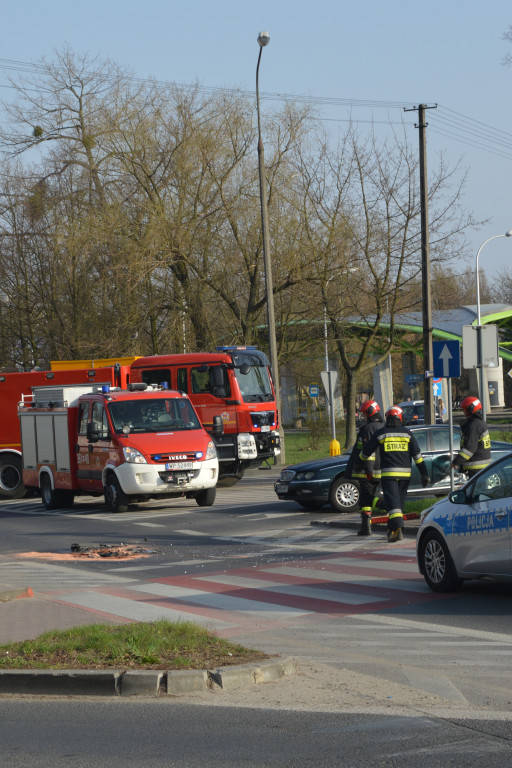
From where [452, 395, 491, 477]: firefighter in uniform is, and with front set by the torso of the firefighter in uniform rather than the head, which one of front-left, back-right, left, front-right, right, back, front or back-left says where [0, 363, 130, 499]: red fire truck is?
front-right

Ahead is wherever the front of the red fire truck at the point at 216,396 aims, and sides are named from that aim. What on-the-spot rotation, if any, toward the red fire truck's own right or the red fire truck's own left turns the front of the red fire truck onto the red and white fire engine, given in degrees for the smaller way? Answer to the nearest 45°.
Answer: approximately 90° to the red fire truck's own right

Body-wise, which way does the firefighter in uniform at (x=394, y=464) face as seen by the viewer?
away from the camera

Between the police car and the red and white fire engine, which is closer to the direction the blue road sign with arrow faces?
the police car

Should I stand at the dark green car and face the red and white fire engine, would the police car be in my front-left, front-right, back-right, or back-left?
back-left

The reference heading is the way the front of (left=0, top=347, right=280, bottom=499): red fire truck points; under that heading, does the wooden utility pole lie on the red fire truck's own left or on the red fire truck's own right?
on the red fire truck's own left

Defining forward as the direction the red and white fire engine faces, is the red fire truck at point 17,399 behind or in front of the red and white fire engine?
behind

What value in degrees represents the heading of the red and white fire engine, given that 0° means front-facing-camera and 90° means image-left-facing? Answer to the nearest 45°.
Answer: approximately 315°

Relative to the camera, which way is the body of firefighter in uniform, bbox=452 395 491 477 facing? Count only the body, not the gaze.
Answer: to the viewer's left

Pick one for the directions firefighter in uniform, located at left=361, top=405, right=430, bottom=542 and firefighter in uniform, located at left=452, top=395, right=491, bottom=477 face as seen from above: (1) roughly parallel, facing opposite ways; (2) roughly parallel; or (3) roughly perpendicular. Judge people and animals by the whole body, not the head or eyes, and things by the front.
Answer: roughly perpendicular

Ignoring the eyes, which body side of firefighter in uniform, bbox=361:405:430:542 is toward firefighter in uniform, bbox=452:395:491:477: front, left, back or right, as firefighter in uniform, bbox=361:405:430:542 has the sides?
right
